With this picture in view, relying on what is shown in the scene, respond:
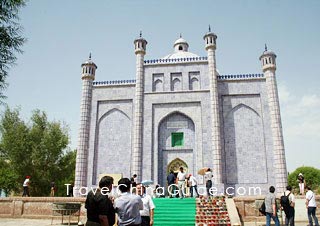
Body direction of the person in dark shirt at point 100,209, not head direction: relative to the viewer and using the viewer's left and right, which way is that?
facing away from the viewer and to the right of the viewer

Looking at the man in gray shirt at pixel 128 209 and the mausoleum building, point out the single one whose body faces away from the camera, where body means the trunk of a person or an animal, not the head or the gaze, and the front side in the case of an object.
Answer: the man in gray shirt

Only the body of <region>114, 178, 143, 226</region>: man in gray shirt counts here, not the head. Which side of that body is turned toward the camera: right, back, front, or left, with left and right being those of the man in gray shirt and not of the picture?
back

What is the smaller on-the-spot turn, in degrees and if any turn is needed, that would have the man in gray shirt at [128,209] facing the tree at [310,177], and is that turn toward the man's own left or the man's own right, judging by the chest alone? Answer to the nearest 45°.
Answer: approximately 45° to the man's own right

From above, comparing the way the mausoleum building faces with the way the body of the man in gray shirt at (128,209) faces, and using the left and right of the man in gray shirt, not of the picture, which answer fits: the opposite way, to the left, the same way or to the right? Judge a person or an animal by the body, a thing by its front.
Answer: the opposite way

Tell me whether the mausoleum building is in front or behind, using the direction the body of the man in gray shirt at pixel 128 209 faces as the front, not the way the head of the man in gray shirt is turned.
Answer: in front

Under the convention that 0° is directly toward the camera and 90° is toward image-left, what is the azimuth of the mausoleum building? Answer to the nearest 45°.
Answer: approximately 0°

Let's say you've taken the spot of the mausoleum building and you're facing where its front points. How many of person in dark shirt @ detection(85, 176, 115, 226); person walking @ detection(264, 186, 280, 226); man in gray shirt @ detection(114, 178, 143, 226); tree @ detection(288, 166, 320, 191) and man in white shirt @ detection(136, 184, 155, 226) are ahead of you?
4

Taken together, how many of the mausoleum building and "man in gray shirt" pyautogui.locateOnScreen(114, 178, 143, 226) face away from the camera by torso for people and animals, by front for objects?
1

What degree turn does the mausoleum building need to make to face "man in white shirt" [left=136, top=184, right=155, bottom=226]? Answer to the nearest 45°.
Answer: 0° — it already faces them
